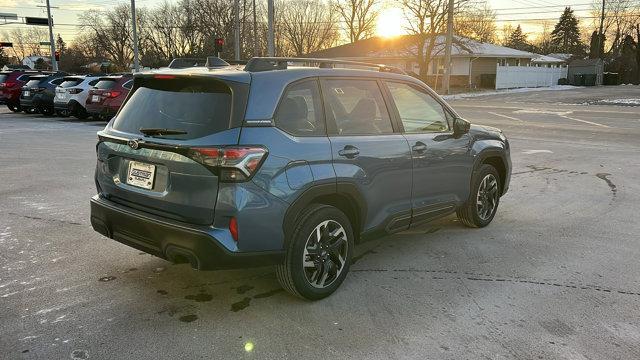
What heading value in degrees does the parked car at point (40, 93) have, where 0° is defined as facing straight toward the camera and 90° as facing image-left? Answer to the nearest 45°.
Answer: approximately 225°

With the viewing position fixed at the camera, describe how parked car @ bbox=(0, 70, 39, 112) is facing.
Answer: facing away from the viewer and to the right of the viewer

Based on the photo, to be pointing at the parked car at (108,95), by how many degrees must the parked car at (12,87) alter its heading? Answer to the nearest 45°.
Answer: approximately 135° to its right

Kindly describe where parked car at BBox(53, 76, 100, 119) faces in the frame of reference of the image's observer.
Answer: facing away from the viewer and to the right of the viewer

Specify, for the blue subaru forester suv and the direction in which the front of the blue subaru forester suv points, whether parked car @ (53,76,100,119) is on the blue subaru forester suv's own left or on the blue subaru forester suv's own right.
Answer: on the blue subaru forester suv's own left

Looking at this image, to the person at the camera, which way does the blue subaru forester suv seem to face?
facing away from the viewer and to the right of the viewer

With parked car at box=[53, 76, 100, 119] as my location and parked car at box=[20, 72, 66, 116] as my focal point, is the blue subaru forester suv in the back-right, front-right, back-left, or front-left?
back-left

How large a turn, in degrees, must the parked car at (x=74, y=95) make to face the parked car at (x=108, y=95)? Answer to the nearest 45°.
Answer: approximately 135° to its right

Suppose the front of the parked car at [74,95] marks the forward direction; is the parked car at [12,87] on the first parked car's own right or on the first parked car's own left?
on the first parked car's own left

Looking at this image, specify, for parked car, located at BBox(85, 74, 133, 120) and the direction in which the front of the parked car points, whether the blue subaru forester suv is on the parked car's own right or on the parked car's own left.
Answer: on the parked car's own right
